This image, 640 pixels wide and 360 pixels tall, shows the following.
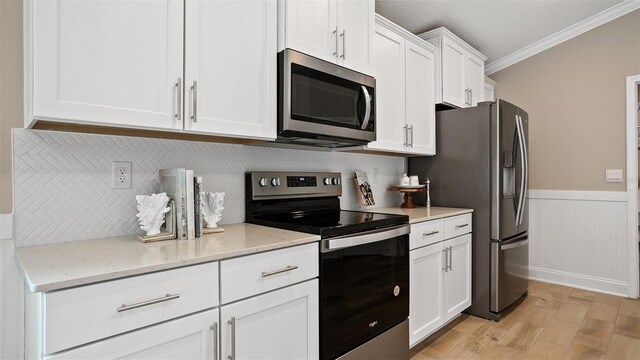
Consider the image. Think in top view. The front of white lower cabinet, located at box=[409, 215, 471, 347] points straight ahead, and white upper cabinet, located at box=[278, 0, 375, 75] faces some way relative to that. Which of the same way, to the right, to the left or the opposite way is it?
the same way

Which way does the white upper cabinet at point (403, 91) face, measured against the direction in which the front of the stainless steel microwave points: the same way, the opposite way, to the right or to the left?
the same way

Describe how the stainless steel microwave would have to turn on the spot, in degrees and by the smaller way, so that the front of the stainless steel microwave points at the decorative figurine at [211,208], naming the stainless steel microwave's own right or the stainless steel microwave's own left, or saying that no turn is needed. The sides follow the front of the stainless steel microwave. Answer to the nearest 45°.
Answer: approximately 135° to the stainless steel microwave's own right

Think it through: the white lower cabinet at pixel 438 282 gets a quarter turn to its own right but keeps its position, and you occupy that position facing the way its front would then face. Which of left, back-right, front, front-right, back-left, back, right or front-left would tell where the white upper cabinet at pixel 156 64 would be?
front

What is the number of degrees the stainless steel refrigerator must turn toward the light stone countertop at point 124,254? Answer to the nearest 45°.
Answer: approximately 90° to its right

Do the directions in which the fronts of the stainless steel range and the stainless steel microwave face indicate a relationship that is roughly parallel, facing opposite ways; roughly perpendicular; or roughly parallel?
roughly parallel

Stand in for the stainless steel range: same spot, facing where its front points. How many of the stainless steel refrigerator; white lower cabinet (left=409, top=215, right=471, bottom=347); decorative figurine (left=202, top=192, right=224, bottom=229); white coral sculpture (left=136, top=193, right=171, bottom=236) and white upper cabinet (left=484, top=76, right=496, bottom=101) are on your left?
3

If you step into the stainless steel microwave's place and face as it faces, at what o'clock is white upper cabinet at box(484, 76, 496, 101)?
The white upper cabinet is roughly at 9 o'clock from the stainless steel microwave.

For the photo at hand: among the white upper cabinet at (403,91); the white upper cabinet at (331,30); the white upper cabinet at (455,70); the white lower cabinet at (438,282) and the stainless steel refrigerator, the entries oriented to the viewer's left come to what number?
0

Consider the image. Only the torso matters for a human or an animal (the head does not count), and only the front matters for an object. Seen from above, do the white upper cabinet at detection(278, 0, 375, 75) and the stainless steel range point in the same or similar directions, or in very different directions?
same or similar directions

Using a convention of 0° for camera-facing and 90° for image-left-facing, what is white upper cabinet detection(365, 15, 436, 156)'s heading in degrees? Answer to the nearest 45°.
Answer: approximately 315°

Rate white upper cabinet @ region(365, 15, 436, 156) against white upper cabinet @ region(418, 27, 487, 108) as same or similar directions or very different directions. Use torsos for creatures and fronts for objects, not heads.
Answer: same or similar directions

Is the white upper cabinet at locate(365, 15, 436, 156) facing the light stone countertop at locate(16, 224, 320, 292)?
no

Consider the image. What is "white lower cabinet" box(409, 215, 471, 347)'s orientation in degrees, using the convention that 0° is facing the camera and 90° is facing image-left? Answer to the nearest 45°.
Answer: approximately 315°

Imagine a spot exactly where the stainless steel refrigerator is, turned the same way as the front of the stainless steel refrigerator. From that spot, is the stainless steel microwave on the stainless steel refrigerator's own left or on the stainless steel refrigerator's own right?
on the stainless steel refrigerator's own right

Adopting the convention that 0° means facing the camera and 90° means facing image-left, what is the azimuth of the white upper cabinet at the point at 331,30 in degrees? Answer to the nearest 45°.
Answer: approximately 315°
